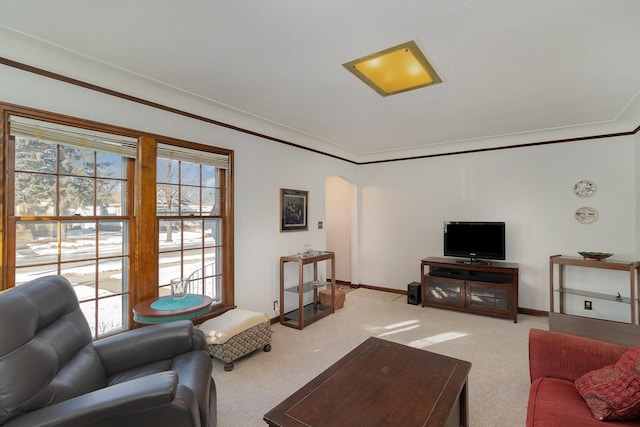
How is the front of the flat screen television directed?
toward the camera

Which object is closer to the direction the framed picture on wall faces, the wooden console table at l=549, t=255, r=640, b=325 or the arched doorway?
the wooden console table

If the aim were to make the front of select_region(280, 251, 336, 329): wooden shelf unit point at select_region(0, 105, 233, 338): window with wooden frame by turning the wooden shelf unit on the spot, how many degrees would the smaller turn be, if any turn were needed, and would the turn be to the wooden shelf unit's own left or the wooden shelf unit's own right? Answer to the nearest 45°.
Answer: approximately 90° to the wooden shelf unit's own right

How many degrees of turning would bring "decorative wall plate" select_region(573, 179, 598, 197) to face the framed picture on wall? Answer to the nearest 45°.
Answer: approximately 45° to its right

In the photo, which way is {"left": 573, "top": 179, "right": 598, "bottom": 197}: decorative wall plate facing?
toward the camera

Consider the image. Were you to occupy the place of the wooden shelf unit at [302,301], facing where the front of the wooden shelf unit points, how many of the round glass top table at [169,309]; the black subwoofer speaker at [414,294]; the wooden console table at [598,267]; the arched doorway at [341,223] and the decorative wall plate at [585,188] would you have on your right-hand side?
1

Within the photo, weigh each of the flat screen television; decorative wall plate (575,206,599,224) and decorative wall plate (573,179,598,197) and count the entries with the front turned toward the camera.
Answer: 3

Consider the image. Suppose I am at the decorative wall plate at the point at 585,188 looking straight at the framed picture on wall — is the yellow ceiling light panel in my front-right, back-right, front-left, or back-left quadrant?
front-left

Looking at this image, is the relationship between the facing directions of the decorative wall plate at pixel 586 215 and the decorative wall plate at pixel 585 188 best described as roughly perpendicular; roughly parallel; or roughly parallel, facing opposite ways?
roughly parallel

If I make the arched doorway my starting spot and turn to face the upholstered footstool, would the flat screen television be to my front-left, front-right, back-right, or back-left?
front-left

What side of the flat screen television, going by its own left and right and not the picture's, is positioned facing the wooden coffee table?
front

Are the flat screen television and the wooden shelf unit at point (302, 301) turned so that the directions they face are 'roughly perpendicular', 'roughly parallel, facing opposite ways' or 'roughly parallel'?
roughly perpendicular

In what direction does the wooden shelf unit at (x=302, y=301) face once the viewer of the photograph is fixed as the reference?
facing the viewer and to the right of the viewer

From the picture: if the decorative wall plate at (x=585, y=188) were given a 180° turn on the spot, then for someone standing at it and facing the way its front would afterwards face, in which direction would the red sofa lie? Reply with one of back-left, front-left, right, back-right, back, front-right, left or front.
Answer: back

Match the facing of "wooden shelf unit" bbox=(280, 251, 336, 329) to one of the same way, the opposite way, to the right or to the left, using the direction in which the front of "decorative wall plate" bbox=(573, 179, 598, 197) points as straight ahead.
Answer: to the left

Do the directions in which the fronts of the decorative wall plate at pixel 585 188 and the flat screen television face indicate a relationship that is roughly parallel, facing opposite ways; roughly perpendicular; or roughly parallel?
roughly parallel

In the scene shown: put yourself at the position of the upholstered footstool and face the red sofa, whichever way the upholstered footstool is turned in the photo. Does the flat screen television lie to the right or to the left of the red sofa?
left
